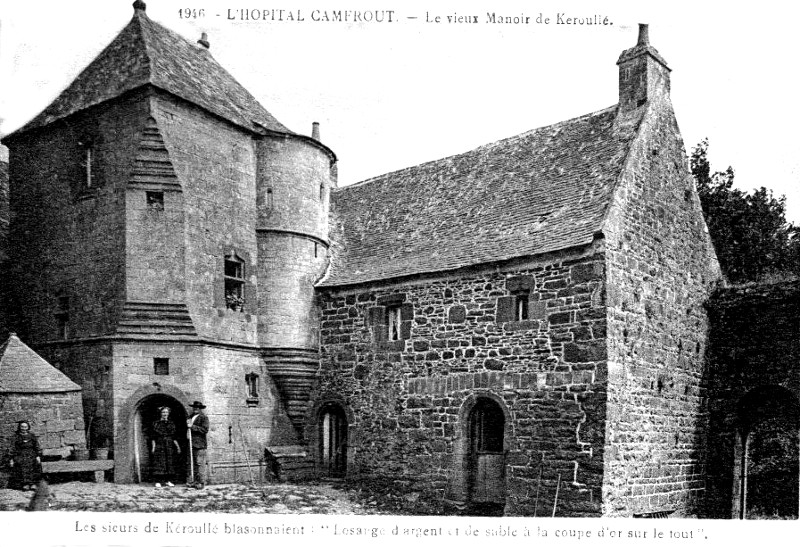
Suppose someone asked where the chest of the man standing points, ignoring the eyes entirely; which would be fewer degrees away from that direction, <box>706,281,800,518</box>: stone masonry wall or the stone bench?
the stone bench

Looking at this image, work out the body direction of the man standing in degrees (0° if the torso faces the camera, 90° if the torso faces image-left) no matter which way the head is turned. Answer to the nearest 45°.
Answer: approximately 45°

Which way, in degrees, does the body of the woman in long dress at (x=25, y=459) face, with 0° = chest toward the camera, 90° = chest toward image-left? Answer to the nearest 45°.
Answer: approximately 0°

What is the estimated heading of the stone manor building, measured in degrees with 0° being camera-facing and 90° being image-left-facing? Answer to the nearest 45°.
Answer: approximately 45°

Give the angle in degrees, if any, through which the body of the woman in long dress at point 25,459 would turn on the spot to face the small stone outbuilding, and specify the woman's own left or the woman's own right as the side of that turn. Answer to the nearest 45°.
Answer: approximately 180°

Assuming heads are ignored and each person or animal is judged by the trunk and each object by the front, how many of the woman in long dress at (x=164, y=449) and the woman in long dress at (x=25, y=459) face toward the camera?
2
